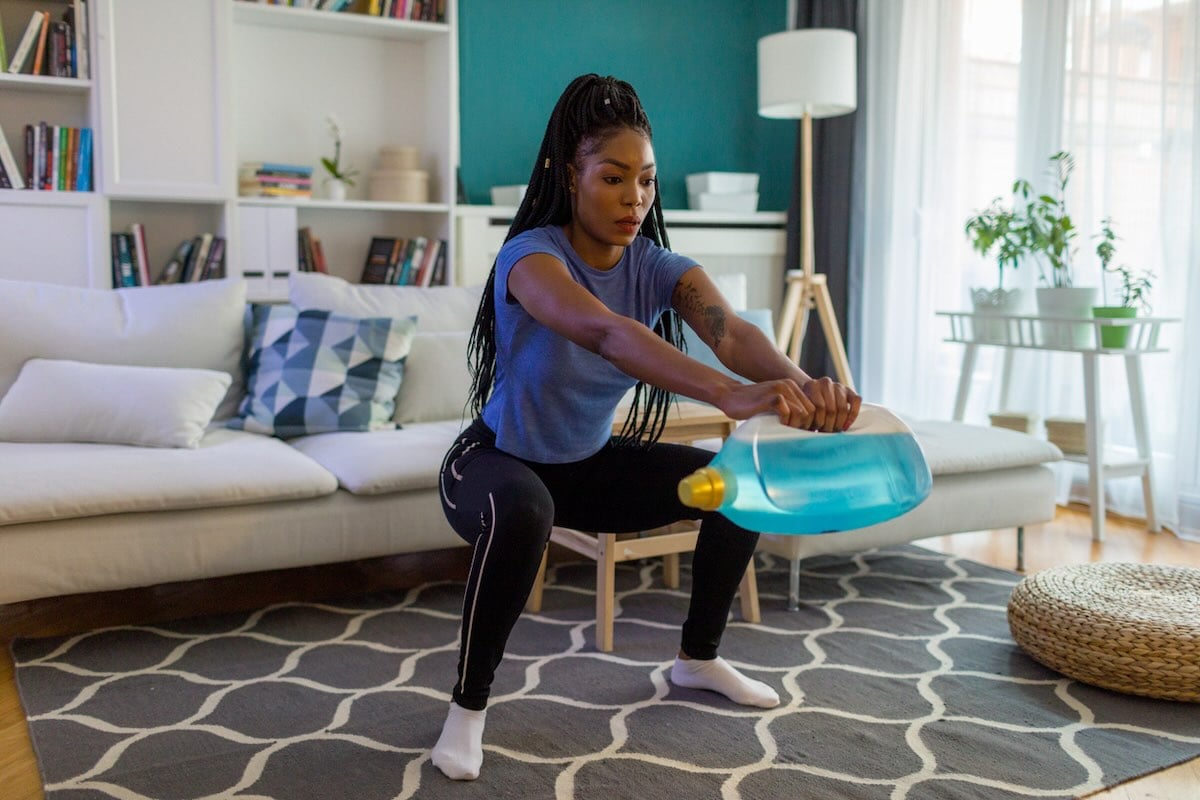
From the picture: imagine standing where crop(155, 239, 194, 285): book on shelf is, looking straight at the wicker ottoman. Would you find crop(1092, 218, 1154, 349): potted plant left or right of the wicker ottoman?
left

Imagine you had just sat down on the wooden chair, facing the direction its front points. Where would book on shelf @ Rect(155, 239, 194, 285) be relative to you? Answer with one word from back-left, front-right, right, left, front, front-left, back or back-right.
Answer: right

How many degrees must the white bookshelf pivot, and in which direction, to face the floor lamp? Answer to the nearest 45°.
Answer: approximately 90° to its left

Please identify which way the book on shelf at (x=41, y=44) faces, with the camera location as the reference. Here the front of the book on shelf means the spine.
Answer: facing the viewer

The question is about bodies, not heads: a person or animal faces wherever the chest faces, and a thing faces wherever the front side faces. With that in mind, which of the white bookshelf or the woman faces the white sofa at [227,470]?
the white bookshelf

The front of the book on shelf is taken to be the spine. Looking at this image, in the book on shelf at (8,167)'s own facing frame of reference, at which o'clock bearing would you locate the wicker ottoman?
The wicker ottoman is roughly at 11 o'clock from the book on shelf.

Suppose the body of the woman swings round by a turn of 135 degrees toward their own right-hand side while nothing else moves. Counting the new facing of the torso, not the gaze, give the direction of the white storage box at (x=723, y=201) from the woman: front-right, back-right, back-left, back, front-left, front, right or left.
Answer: right

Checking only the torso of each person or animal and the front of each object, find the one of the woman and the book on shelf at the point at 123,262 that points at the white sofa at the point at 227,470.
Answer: the book on shelf

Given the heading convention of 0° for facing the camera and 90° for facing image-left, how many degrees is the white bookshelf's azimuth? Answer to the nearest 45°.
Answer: approximately 0°

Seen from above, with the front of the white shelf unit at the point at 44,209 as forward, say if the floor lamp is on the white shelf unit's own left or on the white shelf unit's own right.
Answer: on the white shelf unit's own left

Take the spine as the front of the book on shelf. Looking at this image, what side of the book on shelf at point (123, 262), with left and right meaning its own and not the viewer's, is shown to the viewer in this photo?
front

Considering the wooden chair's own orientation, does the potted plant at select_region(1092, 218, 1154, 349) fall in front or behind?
behind

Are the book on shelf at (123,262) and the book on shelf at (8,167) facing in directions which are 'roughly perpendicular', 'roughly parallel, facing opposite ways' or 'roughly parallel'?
roughly parallel

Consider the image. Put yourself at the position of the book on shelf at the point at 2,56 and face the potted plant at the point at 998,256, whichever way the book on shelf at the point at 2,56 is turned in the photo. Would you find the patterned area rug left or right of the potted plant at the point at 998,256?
right
